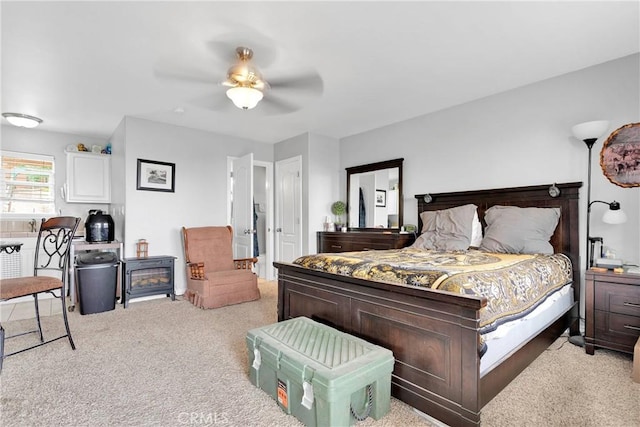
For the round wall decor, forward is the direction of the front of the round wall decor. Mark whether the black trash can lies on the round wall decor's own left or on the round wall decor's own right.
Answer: on the round wall decor's own right

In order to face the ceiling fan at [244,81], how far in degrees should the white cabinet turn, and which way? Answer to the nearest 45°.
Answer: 0° — it already faces it

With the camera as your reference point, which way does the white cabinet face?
facing the viewer

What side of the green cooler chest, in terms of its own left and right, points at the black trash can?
right

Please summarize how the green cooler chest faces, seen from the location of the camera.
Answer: facing the viewer and to the left of the viewer

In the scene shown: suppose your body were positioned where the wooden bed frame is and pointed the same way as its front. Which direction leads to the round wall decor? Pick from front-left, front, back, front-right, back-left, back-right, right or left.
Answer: back

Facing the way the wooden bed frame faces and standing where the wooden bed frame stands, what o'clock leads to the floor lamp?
The floor lamp is roughly at 6 o'clock from the wooden bed frame.

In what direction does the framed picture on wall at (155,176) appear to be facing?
toward the camera

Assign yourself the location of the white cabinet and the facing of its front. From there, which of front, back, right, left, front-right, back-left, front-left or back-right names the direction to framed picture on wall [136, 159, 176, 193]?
front-left

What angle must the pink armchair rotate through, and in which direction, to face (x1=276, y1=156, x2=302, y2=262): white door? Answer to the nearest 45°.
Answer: approximately 90° to its left

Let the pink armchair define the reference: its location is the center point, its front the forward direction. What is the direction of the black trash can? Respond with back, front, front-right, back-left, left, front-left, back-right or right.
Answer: back-right

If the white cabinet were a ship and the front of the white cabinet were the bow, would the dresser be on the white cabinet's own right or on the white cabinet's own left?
on the white cabinet's own left

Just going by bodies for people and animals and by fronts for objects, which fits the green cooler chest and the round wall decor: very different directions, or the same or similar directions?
same or similar directions

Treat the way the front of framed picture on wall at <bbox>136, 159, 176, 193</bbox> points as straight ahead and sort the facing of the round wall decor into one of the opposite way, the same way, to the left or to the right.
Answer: to the right
